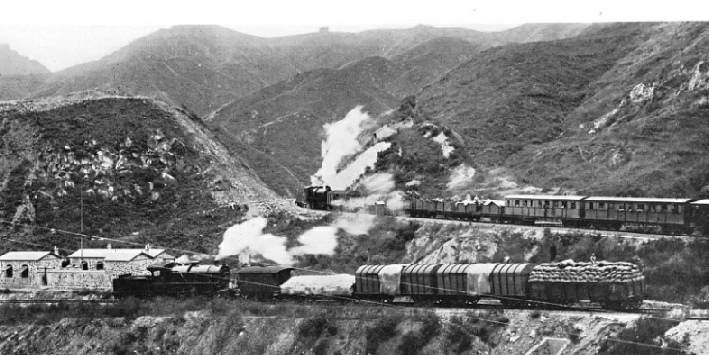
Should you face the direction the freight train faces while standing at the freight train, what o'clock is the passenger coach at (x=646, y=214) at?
The passenger coach is roughly at 5 o'clock from the freight train.

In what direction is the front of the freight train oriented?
to the viewer's left
